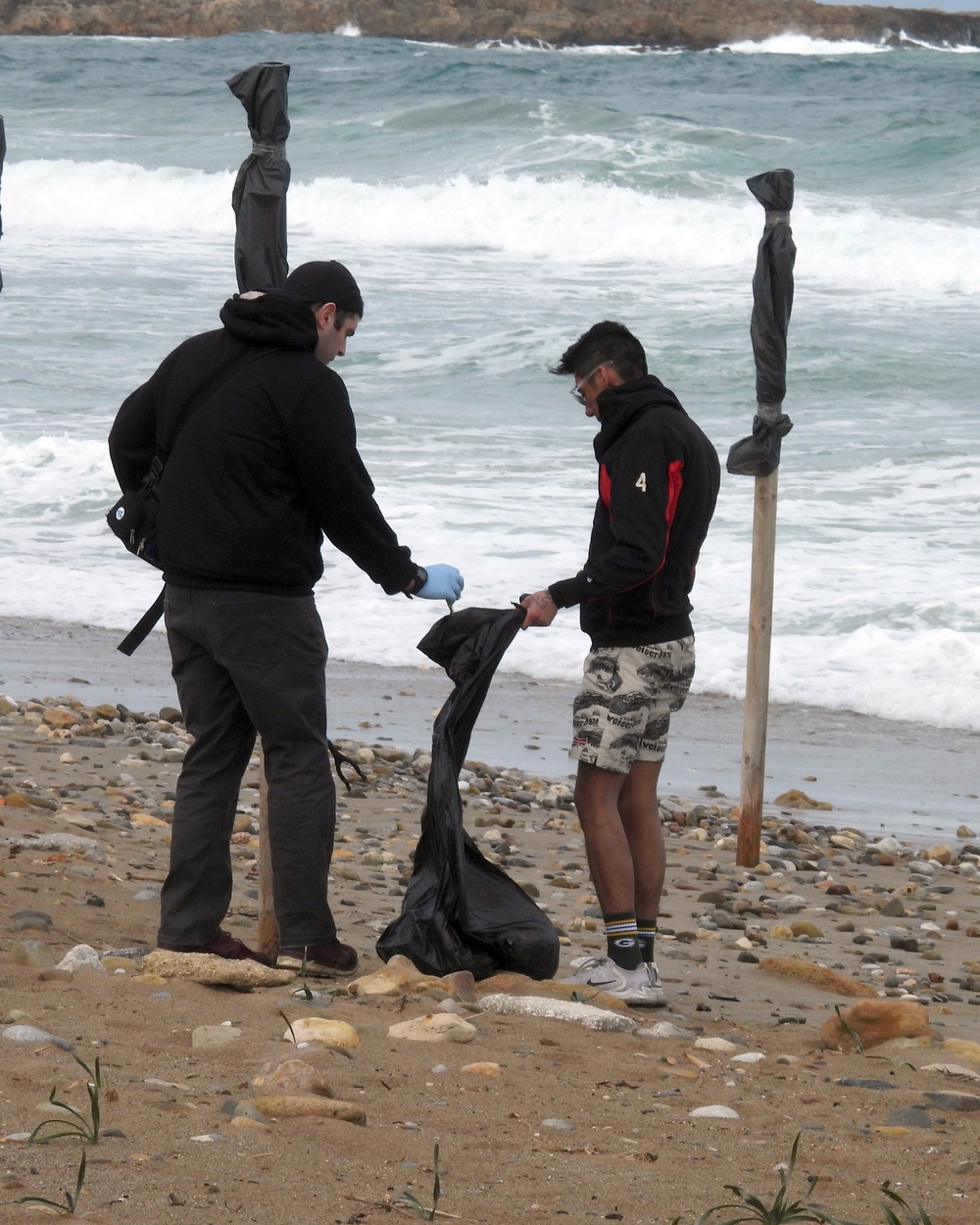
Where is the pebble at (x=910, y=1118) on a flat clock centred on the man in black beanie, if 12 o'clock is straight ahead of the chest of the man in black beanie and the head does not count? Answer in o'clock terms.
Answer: The pebble is roughly at 3 o'clock from the man in black beanie.

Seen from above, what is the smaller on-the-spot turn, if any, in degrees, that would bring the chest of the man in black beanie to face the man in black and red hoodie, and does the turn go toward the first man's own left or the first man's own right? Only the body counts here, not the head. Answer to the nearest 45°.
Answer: approximately 45° to the first man's own right

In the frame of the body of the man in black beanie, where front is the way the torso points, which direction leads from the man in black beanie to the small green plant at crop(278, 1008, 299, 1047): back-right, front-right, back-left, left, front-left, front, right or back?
back-right

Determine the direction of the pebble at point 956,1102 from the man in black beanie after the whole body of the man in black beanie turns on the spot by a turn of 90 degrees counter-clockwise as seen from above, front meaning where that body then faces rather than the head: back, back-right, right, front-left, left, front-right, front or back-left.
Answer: back

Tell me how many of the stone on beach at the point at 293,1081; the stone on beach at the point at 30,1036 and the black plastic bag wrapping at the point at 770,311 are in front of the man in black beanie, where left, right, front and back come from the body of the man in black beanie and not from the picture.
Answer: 1

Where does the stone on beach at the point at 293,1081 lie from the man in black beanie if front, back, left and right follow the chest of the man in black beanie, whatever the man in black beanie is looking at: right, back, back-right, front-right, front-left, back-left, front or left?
back-right

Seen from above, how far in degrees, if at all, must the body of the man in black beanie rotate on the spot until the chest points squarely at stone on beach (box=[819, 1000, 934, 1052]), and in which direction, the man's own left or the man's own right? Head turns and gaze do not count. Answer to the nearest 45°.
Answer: approximately 45° to the man's own right

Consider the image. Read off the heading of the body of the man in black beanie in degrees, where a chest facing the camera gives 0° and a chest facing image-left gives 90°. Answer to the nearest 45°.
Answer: approximately 225°

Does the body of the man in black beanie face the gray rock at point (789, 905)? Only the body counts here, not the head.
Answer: yes

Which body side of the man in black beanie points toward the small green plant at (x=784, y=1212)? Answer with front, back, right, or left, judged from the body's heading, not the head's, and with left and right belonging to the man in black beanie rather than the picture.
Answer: right

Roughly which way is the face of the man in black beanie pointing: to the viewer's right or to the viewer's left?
to the viewer's right

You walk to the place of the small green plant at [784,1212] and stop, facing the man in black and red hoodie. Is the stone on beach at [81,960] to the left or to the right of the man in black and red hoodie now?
left

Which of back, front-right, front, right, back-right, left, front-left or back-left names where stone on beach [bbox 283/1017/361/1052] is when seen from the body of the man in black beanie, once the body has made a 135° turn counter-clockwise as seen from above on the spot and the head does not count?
left
